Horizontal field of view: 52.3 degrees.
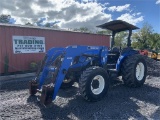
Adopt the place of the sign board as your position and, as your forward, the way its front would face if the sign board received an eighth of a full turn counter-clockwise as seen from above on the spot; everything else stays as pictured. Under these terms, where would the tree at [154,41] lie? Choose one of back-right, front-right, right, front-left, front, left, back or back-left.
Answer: left

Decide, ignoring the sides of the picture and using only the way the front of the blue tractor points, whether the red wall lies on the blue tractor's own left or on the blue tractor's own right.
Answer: on the blue tractor's own right

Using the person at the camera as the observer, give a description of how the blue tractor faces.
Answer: facing the viewer and to the left of the viewer

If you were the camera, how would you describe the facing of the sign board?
facing the viewer
